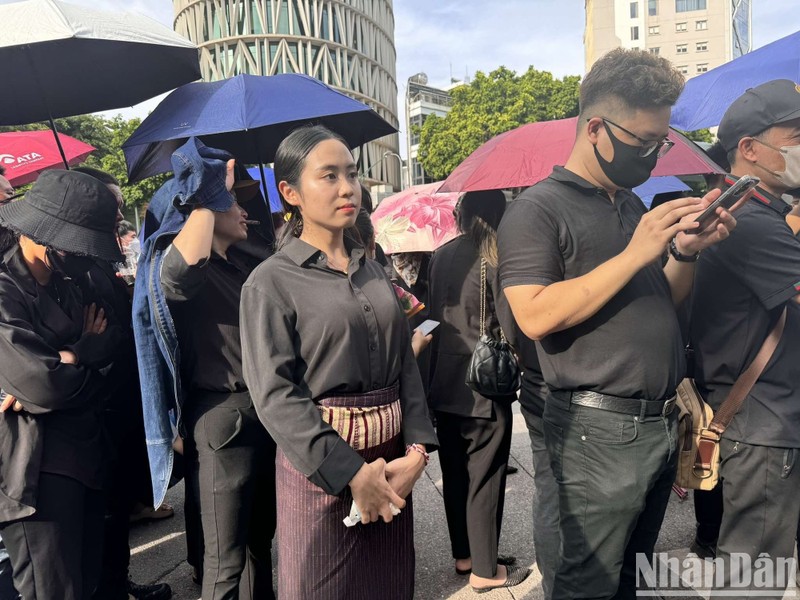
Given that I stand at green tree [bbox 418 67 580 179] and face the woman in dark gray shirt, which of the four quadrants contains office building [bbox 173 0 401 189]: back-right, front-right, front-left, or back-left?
back-right

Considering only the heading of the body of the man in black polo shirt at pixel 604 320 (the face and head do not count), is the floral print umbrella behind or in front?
behind

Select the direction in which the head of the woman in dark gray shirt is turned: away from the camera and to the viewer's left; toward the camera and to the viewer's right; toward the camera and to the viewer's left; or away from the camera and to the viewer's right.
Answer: toward the camera and to the viewer's right

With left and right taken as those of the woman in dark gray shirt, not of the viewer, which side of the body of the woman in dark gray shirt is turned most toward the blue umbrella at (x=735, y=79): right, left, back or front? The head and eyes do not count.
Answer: left

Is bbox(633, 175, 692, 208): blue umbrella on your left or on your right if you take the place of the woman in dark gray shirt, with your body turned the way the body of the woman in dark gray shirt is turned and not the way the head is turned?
on your left

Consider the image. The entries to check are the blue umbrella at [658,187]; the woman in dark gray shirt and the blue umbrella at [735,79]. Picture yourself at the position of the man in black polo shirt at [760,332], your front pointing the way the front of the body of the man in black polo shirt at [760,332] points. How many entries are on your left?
2

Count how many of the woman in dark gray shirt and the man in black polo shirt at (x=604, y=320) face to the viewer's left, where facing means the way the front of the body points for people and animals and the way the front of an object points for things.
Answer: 0

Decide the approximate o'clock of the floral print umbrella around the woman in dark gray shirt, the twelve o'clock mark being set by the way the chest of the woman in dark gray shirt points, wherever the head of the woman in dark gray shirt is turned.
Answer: The floral print umbrella is roughly at 8 o'clock from the woman in dark gray shirt.

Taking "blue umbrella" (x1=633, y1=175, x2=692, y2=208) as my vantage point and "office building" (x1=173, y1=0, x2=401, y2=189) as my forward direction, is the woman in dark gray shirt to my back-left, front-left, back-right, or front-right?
back-left
